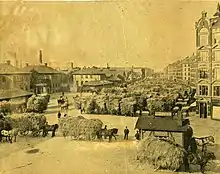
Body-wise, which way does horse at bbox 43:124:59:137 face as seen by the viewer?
to the viewer's right

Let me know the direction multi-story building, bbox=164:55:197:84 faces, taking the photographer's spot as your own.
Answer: facing the viewer and to the left of the viewer

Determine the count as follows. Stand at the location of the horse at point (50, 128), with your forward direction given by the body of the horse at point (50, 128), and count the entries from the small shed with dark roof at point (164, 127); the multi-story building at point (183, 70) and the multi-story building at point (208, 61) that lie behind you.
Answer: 0

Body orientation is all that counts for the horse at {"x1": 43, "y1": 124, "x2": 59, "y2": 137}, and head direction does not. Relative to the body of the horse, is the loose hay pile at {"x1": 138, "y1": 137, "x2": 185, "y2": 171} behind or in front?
in front

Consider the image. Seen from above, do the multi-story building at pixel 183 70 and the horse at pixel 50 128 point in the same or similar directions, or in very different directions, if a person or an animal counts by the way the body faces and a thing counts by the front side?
very different directions
